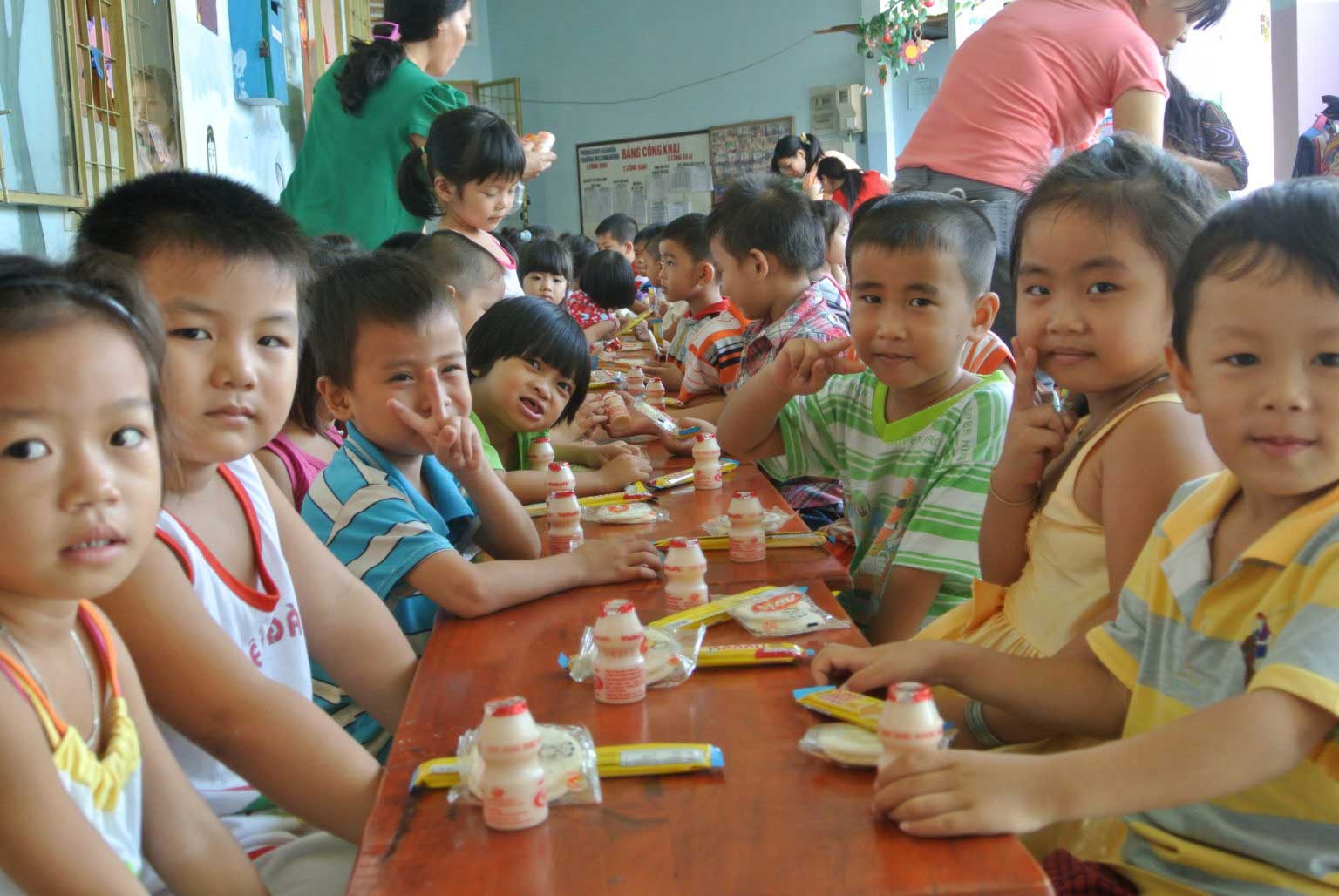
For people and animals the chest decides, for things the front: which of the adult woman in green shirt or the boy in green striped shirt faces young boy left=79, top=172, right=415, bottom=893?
the boy in green striped shirt

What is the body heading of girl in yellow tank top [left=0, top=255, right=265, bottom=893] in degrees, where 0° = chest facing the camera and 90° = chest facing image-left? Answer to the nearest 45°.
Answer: approximately 315°

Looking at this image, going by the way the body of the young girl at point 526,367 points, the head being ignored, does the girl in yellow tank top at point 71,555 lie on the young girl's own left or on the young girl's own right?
on the young girl's own right

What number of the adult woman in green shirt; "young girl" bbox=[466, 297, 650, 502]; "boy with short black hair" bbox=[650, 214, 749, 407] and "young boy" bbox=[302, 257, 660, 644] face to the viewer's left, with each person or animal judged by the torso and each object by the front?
1

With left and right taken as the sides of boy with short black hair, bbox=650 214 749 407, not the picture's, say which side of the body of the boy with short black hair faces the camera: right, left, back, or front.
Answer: left

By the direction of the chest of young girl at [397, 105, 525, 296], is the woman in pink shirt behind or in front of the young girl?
in front

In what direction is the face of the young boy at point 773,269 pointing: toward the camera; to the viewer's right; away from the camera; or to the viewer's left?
to the viewer's left

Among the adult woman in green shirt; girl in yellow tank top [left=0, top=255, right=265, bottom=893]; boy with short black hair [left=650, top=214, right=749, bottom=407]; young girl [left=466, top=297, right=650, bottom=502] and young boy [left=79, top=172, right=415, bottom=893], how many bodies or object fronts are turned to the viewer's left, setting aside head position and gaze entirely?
1

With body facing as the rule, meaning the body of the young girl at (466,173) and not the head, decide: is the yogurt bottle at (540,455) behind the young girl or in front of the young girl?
in front

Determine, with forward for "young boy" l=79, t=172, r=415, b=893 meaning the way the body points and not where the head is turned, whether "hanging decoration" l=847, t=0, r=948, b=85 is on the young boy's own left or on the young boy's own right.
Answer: on the young boy's own left

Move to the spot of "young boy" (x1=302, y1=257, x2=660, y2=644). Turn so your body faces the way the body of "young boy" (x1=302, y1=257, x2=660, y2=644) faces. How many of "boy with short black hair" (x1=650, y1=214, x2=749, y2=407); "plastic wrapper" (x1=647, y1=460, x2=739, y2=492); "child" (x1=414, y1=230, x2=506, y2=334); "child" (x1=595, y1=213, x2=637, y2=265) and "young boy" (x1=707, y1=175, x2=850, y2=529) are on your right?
0

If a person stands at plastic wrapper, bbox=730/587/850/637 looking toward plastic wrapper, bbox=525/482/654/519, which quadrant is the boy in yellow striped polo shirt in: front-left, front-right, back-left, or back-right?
back-right

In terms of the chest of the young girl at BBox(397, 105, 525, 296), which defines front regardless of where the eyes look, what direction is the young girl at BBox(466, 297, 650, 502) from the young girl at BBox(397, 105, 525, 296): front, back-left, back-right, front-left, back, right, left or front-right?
front-right

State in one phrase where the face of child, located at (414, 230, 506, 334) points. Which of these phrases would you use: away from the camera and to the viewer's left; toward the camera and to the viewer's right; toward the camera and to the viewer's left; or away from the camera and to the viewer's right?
away from the camera and to the viewer's right

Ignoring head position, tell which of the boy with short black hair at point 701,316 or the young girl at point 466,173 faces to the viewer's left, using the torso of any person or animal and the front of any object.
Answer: the boy with short black hair

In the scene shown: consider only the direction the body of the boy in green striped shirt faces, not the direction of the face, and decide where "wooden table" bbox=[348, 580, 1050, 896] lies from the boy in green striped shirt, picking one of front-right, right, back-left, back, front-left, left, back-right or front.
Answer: front-left

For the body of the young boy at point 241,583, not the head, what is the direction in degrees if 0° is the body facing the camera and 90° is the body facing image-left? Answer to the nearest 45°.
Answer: approximately 315°

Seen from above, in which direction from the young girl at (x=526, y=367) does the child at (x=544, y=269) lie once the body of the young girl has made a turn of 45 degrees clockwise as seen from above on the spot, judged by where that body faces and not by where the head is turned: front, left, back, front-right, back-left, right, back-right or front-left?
back

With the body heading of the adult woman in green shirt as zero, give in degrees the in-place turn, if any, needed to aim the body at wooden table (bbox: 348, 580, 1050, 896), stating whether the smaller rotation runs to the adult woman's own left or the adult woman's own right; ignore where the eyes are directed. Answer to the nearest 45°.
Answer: approximately 135° to the adult woman's own right
